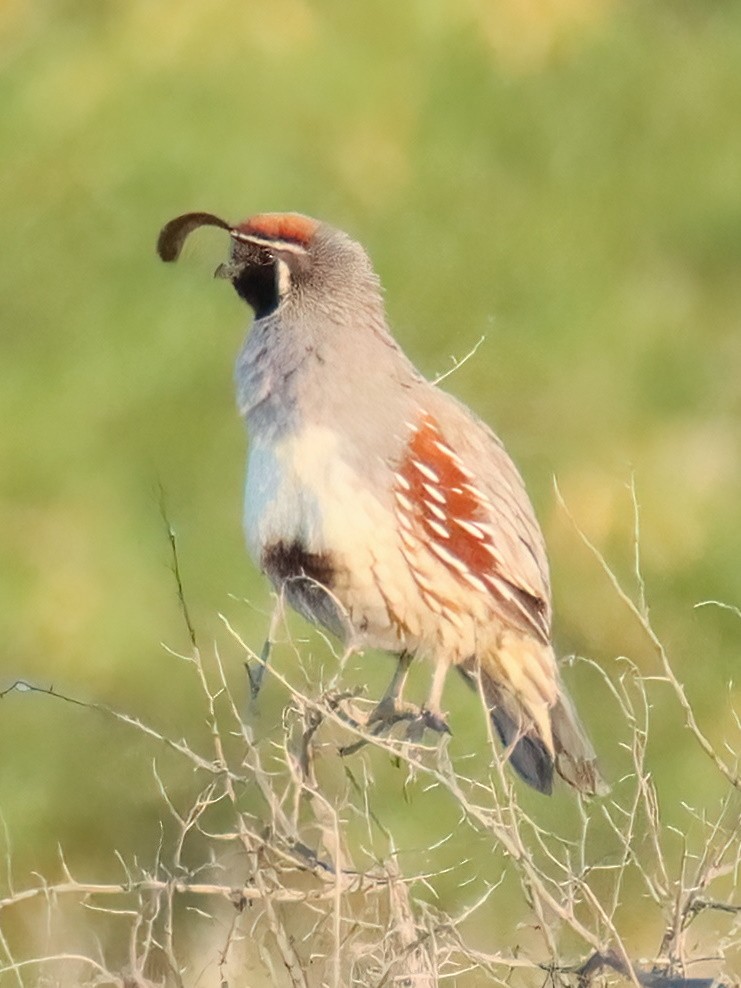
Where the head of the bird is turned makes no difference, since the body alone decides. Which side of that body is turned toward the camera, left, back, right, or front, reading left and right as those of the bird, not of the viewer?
left
